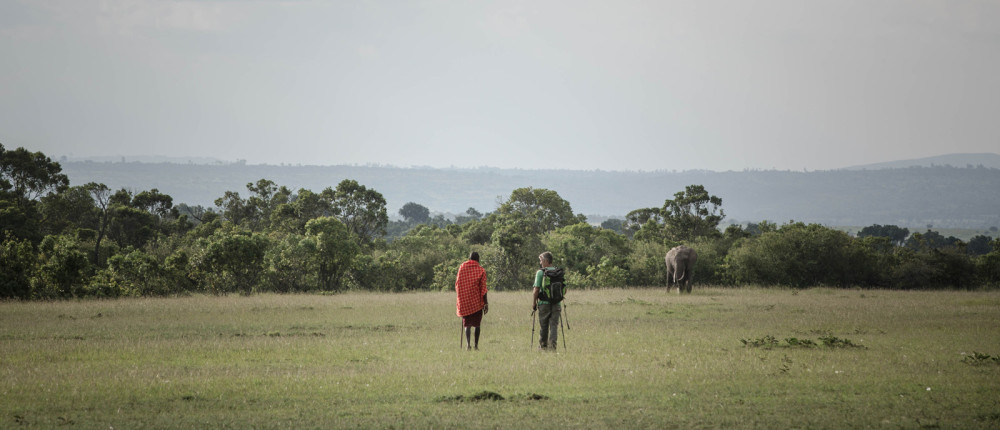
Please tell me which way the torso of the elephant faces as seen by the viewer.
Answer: toward the camera

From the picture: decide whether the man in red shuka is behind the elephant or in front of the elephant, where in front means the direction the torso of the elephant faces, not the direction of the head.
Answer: in front

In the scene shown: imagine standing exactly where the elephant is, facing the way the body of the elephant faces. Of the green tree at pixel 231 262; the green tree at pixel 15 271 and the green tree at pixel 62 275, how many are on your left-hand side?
0

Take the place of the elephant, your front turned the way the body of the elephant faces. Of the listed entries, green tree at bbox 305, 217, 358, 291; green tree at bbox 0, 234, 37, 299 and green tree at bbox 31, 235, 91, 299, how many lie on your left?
0

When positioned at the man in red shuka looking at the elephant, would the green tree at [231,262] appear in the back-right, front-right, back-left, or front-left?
front-left

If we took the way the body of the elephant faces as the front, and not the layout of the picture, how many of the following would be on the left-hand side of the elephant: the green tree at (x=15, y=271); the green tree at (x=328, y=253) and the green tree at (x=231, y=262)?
0

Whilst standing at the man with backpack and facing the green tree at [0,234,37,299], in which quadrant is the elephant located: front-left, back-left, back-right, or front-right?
front-right

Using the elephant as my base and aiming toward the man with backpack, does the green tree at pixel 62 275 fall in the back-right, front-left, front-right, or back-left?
front-right

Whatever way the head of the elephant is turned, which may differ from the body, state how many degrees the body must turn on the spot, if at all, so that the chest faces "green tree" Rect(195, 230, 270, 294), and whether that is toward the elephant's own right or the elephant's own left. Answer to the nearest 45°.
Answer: approximately 90° to the elephant's own right

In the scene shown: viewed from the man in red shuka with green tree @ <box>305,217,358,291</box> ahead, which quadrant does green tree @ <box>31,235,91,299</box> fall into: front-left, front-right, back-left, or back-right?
front-left

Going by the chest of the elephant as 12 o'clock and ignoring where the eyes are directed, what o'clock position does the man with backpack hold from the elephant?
The man with backpack is roughly at 12 o'clock from the elephant.

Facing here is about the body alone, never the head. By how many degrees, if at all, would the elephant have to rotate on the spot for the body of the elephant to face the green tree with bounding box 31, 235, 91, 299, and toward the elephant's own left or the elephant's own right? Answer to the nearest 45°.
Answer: approximately 45° to the elephant's own right

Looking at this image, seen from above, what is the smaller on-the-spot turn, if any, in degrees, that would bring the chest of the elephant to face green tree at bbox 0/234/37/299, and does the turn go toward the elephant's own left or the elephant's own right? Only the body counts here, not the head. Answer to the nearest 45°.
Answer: approximately 45° to the elephant's own right

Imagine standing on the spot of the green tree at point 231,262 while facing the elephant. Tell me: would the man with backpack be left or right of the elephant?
right

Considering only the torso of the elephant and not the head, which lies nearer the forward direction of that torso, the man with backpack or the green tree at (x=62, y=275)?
the man with backpack

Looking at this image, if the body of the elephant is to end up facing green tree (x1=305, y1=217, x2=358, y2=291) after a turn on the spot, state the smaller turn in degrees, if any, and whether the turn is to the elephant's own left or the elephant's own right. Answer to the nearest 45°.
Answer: approximately 90° to the elephant's own right

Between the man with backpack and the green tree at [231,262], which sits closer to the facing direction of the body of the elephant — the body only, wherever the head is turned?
the man with backpack

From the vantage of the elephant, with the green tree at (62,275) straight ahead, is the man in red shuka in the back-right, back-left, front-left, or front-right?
front-left

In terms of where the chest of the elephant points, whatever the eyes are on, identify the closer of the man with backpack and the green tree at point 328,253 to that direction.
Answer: the man with backpack

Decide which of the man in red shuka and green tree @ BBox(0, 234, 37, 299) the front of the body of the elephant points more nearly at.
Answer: the man in red shuka
